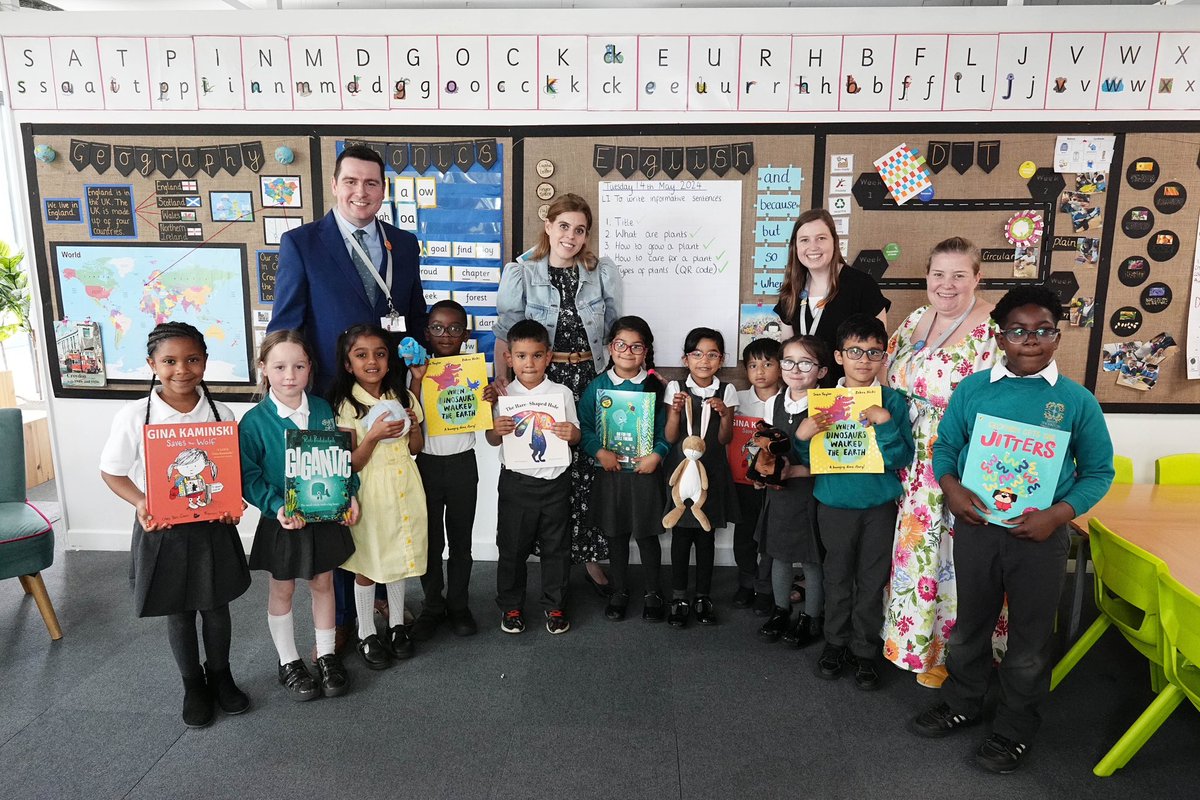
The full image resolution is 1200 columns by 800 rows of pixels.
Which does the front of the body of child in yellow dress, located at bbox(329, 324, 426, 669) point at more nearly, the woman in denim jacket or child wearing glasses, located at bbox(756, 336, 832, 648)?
the child wearing glasses

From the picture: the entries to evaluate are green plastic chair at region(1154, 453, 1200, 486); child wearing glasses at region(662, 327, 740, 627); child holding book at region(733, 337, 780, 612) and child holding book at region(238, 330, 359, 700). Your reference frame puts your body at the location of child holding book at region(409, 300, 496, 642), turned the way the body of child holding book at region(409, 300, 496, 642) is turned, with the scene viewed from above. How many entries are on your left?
3

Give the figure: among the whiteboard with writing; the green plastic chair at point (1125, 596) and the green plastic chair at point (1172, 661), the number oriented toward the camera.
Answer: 1

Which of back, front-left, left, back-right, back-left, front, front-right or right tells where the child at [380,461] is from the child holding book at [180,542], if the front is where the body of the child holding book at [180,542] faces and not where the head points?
left

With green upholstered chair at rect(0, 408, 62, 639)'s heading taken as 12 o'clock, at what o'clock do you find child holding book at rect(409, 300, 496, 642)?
The child holding book is roughly at 12 o'clock from the green upholstered chair.

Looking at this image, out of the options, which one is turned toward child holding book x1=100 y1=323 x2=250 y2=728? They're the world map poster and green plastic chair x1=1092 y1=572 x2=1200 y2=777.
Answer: the world map poster

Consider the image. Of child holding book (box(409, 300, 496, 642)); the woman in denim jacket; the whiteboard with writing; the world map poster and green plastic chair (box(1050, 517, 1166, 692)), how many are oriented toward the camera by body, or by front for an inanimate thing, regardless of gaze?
4

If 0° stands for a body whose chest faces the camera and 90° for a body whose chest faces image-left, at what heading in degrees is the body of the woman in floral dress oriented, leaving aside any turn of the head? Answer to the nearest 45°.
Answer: approximately 45°
